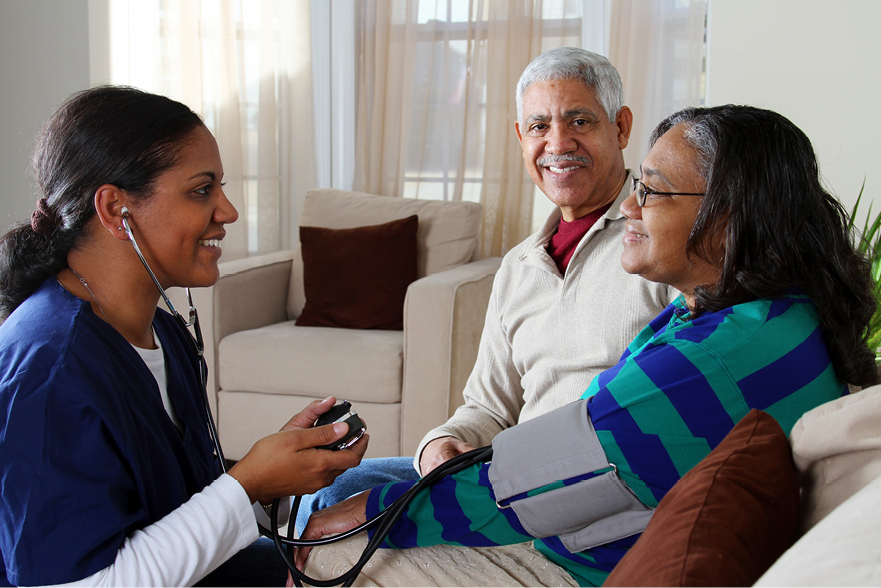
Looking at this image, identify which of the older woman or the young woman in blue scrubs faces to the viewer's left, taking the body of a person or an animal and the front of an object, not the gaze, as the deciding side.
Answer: the older woman

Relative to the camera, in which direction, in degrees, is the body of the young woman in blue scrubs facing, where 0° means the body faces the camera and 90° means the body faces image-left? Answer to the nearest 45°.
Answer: approximately 270°

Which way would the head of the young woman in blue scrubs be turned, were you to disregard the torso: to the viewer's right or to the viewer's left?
to the viewer's right

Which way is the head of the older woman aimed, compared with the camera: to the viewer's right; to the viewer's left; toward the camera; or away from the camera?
to the viewer's left

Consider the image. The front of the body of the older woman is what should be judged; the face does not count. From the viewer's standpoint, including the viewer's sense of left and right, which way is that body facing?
facing to the left of the viewer

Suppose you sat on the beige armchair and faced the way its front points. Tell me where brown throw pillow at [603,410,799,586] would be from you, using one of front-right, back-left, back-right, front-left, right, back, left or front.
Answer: front-left

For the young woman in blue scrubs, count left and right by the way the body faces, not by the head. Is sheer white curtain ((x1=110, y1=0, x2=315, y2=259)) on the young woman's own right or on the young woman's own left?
on the young woman's own left

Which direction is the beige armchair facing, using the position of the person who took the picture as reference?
facing the viewer and to the left of the viewer

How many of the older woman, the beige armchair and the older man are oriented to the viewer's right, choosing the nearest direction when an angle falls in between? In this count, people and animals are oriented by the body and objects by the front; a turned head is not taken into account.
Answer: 0

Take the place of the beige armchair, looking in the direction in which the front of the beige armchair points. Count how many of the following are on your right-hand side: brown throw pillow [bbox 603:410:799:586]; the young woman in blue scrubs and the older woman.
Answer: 0

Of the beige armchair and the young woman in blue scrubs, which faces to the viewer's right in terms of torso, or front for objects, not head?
the young woman in blue scrubs

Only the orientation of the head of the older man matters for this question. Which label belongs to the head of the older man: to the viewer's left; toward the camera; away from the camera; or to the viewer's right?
toward the camera
